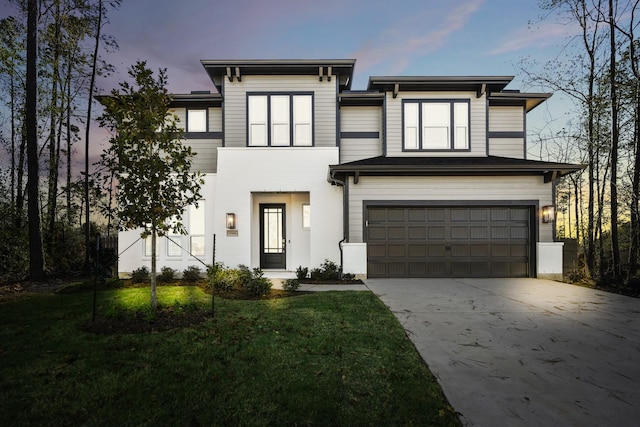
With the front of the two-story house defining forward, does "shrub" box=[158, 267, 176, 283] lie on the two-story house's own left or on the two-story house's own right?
on the two-story house's own right

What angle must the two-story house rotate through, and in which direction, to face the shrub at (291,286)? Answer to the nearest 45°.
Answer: approximately 45° to its right

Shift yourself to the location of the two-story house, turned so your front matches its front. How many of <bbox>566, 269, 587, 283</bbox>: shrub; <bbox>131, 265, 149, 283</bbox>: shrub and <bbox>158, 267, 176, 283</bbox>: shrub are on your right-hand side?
2

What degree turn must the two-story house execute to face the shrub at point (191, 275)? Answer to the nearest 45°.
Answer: approximately 90° to its right

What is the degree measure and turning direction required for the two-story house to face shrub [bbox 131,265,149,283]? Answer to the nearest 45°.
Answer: approximately 90° to its right

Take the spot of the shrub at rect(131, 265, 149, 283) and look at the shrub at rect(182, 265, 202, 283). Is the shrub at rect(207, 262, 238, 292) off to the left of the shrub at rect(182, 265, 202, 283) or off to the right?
right

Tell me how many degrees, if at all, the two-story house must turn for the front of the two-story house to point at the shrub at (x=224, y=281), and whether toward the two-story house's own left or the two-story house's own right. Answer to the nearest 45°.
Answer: approximately 45° to the two-story house's own right

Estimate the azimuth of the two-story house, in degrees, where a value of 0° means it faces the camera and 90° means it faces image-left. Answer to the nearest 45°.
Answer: approximately 0°
